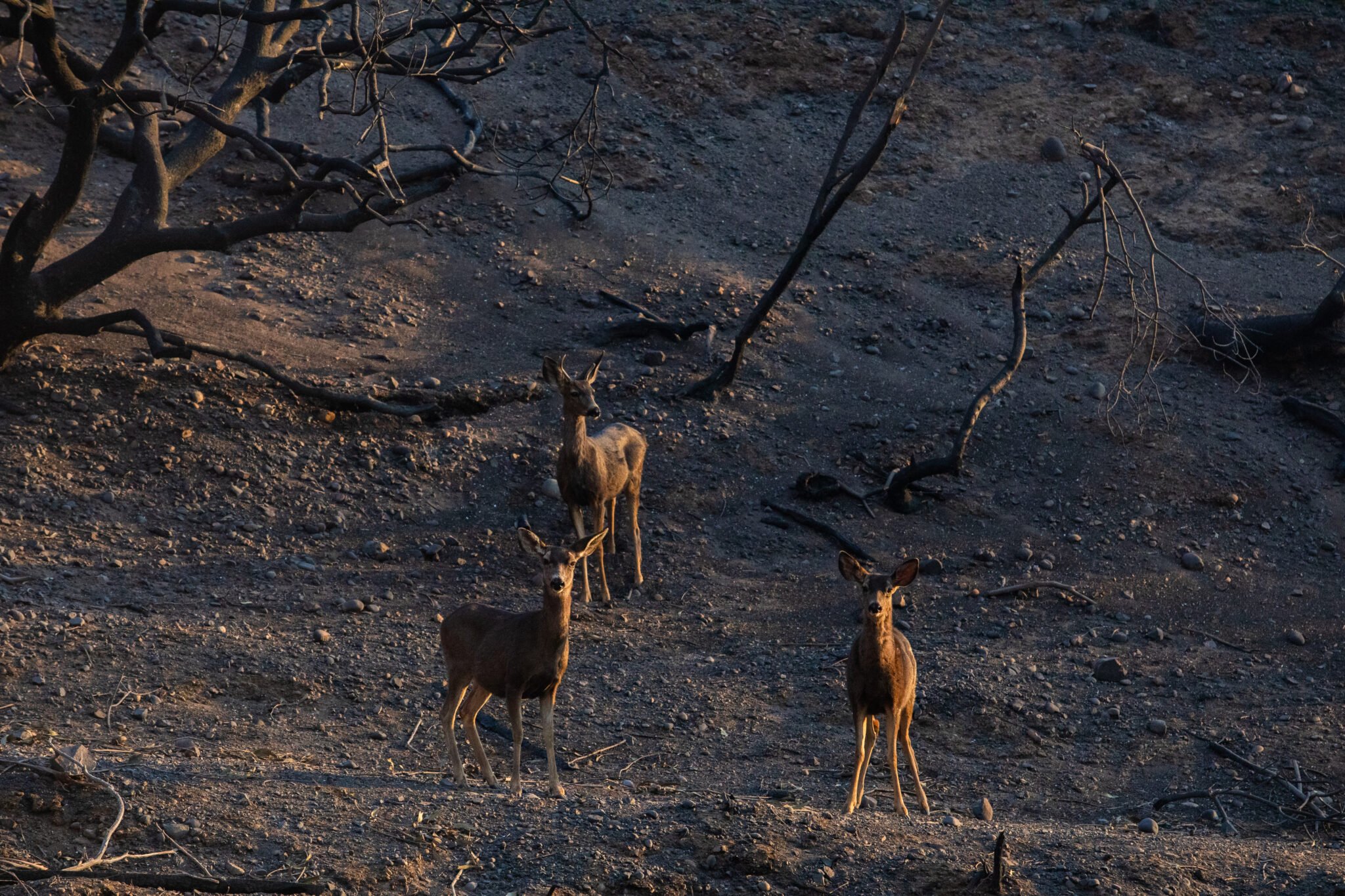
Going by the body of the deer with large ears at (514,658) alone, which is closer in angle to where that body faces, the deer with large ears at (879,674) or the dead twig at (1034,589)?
the deer with large ears

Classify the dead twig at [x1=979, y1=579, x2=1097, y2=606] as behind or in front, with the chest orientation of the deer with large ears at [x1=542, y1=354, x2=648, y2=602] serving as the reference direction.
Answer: behind

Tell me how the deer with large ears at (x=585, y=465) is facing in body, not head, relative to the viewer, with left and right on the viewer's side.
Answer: facing the viewer and to the left of the viewer

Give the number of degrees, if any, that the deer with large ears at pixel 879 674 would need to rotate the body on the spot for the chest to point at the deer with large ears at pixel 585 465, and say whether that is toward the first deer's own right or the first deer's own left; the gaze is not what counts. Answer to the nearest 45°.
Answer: approximately 135° to the first deer's own right

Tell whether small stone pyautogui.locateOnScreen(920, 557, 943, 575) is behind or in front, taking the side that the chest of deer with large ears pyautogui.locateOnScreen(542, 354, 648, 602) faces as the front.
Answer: behind

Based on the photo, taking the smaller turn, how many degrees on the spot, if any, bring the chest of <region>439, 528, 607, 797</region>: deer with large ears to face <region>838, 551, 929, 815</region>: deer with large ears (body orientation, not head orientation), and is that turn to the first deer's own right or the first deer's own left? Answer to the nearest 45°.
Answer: approximately 45° to the first deer's own left

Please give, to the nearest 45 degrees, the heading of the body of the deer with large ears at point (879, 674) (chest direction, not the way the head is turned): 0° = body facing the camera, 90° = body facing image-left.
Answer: approximately 0°

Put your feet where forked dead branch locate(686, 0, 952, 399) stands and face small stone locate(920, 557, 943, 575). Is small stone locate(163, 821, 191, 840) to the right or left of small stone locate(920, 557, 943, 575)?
right

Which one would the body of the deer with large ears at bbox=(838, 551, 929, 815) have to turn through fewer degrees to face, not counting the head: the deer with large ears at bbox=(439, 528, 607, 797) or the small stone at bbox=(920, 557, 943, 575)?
the deer with large ears

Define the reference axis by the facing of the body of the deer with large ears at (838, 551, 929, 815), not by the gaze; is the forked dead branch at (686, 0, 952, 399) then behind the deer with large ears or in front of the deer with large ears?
behind

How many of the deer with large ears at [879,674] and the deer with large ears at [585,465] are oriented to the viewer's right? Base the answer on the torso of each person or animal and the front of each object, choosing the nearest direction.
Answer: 0

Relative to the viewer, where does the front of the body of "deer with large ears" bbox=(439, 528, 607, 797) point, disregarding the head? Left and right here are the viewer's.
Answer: facing the viewer and to the right of the viewer
